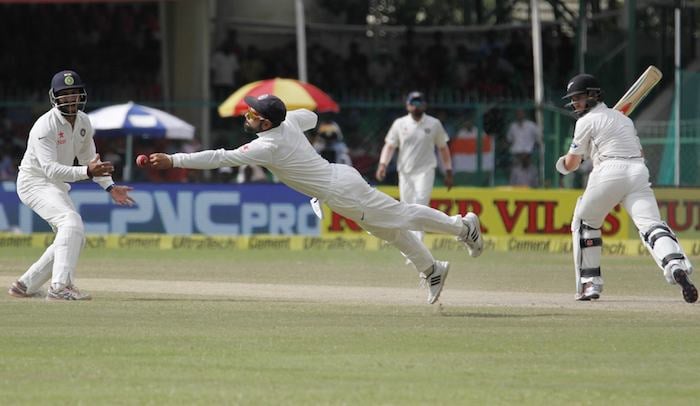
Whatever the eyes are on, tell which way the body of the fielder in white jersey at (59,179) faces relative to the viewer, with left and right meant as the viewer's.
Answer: facing the viewer and to the right of the viewer

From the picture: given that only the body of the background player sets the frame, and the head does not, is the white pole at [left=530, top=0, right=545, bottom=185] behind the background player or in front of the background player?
behind

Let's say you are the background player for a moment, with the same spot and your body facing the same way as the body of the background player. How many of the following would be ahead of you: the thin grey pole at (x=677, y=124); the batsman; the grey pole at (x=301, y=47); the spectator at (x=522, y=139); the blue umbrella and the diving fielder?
2

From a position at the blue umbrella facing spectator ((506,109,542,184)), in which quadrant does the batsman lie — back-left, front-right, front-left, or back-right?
front-right

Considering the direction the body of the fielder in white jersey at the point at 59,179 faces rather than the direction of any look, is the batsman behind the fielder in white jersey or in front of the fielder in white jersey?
in front

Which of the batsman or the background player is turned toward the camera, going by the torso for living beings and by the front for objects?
the background player

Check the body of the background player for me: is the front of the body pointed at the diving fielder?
yes

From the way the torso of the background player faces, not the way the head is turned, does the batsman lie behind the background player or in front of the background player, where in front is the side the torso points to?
in front

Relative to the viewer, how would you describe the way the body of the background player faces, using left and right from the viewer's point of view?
facing the viewer

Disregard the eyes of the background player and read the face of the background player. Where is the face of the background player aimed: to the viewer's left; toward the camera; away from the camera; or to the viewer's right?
toward the camera

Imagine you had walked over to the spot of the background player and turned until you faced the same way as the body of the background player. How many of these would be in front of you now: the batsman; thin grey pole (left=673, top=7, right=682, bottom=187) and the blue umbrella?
1
